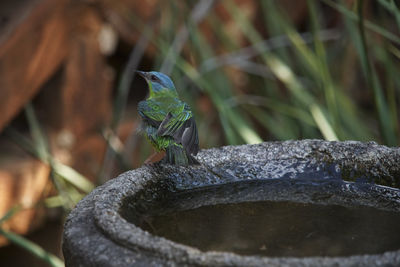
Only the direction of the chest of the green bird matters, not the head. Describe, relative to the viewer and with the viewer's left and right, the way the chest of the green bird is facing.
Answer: facing away from the viewer and to the left of the viewer
